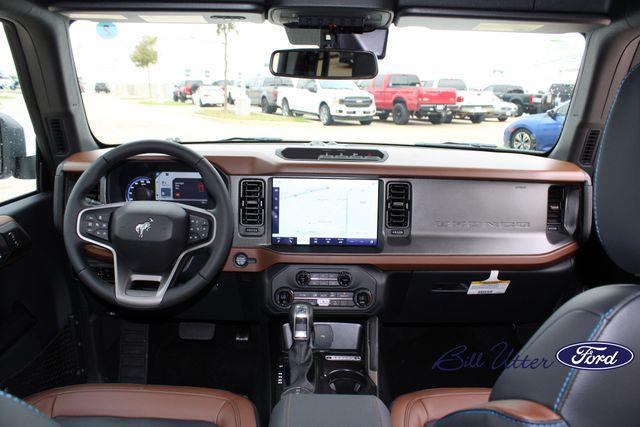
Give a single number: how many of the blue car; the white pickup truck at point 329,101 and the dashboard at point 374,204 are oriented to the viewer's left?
1

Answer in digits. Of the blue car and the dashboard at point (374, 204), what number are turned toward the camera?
1

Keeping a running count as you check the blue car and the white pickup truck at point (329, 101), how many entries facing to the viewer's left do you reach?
1

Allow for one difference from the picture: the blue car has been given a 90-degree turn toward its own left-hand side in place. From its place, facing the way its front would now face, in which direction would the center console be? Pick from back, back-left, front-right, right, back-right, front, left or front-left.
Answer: front-right

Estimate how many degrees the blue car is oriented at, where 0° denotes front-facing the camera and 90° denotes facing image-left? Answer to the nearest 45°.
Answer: approximately 90°

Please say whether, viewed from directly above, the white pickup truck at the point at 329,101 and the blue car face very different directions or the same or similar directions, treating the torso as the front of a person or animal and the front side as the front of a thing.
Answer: very different directions

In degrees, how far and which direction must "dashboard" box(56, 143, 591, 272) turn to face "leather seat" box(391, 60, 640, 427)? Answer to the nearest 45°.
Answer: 0° — it already faces it

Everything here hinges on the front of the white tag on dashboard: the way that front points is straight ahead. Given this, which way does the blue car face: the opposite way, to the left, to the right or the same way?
to the right

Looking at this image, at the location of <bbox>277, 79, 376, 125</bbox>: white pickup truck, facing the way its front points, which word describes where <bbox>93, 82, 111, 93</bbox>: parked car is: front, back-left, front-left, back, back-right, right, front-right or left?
back-right
